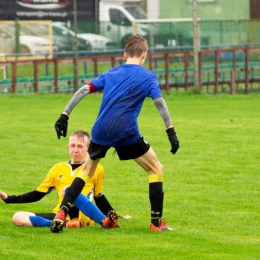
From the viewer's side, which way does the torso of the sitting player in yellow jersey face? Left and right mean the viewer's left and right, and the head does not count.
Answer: facing the viewer

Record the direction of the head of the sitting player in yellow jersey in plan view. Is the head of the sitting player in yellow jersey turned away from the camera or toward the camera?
toward the camera
